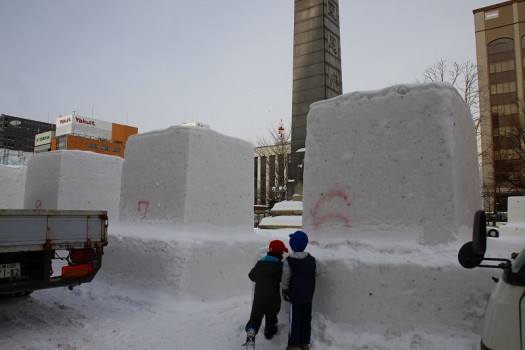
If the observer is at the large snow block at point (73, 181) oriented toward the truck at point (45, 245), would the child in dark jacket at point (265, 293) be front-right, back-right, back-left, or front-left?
front-left

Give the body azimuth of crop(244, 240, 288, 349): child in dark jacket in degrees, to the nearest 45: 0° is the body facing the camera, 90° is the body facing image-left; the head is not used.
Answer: approximately 225°

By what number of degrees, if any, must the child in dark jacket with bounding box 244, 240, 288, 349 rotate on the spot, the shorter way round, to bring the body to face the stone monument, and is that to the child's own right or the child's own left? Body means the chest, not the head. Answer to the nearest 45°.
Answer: approximately 45° to the child's own left

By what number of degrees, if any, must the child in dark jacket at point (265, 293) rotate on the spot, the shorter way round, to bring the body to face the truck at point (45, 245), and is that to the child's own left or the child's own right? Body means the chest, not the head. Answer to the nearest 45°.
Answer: approximately 135° to the child's own left

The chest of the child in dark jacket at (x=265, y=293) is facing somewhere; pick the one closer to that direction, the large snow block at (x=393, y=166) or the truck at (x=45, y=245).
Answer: the large snow block

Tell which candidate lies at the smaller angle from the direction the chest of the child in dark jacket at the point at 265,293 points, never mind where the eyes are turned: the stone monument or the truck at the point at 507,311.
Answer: the stone monument

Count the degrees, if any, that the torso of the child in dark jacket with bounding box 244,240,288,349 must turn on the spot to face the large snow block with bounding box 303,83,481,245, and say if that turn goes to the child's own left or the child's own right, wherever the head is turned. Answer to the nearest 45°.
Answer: approximately 45° to the child's own right

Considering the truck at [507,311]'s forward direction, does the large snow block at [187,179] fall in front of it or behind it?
in front

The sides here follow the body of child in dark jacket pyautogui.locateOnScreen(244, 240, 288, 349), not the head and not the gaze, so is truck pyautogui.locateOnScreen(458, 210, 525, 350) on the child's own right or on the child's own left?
on the child's own right
